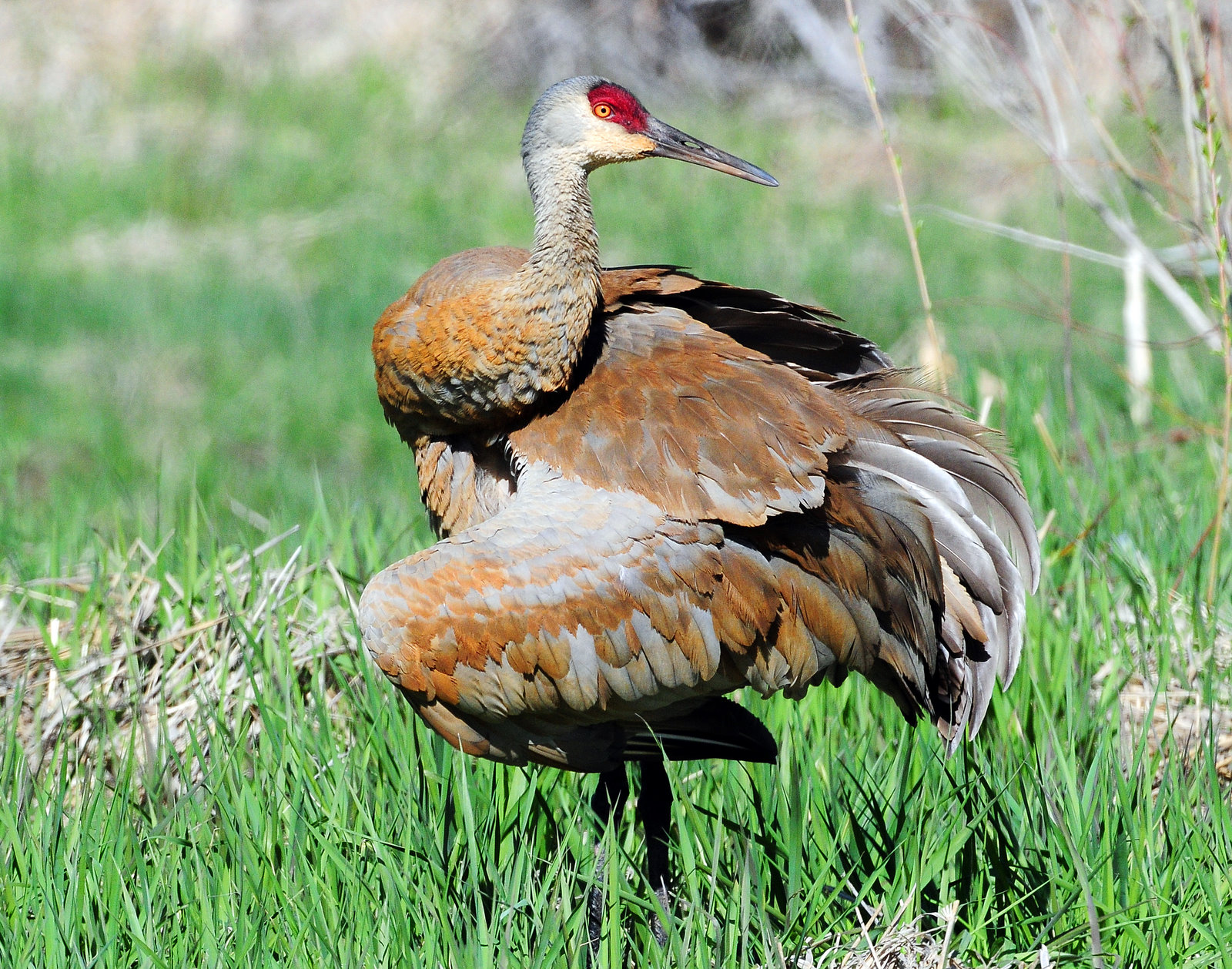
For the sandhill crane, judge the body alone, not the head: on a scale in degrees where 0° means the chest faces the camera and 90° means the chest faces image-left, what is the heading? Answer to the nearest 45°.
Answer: approximately 90°

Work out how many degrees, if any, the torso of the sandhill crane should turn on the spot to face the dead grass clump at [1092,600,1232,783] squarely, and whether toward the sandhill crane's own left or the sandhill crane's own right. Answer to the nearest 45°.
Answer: approximately 135° to the sandhill crane's own right
